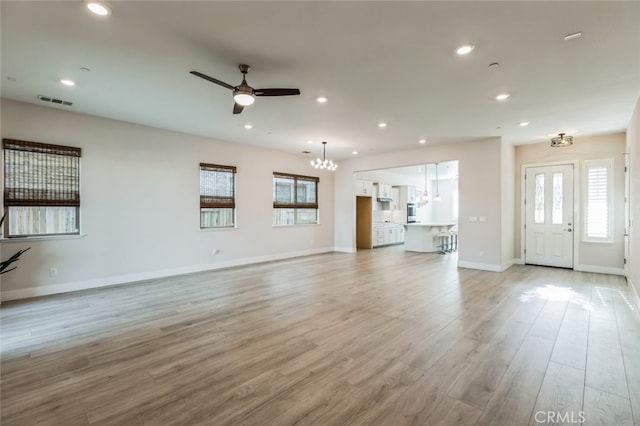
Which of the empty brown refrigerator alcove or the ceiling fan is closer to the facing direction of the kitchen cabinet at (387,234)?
the ceiling fan

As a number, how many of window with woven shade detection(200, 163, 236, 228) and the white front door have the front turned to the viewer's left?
0

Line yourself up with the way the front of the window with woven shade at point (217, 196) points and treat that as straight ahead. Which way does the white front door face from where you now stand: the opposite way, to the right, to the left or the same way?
to the right

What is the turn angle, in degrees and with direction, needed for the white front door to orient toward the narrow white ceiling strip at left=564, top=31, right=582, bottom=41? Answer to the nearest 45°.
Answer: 0° — it already faces it

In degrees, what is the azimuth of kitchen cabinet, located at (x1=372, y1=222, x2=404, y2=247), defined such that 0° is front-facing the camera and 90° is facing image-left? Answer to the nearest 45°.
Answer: approximately 315°

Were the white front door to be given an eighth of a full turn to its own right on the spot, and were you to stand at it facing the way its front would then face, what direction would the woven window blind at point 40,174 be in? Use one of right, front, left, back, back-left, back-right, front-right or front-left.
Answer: front

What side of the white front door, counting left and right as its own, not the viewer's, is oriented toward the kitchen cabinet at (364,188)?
right

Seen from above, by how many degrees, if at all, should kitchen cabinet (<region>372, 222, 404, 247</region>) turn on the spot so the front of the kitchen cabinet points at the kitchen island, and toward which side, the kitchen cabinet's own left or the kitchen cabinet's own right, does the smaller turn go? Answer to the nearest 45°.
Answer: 0° — it already faces it

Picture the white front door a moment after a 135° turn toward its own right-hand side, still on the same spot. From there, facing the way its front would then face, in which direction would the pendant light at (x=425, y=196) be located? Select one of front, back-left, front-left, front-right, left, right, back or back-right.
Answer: front

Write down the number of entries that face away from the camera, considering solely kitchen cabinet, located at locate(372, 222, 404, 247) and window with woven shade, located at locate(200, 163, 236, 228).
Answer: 0

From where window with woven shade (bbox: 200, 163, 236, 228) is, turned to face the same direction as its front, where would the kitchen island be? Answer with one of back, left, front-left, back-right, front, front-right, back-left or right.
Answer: front-left

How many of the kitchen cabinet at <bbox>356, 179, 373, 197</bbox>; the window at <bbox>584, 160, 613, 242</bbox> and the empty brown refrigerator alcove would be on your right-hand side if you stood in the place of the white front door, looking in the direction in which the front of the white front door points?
2

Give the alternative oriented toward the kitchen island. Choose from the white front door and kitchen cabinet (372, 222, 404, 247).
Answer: the kitchen cabinet

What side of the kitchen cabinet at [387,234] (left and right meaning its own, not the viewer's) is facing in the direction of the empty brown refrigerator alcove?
right

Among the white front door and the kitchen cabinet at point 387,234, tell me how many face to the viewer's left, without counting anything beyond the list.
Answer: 0
